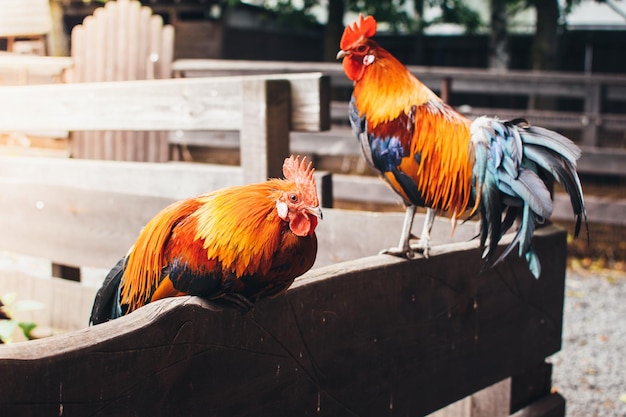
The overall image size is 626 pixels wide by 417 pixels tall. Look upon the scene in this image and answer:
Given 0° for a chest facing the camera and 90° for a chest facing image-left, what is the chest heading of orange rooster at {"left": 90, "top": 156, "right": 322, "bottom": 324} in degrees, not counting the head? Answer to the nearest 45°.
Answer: approximately 270°

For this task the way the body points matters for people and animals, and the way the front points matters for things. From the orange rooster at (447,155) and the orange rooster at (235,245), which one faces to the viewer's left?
the orange rooster at (447,155)

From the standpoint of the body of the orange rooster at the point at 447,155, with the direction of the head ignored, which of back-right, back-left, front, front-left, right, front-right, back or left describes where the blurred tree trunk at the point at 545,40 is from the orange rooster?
right

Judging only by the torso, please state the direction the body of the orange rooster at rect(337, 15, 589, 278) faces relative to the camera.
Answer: to the viewer's left

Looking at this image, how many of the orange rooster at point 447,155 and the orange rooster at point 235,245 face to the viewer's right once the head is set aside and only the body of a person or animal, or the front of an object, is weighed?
1

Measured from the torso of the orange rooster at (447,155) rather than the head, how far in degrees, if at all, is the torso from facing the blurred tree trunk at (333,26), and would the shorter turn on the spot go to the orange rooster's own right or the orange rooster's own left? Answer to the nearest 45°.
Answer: approximately 90° to the orange rooster's own right

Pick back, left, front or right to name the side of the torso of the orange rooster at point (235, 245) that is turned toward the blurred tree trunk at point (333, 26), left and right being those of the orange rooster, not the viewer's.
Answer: left

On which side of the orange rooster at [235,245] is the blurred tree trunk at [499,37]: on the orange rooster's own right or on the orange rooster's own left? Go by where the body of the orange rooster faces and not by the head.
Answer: on the orange rooster's own left

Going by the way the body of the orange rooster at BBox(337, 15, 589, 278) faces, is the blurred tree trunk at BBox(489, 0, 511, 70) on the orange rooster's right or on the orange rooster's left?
on the orange rooster's right

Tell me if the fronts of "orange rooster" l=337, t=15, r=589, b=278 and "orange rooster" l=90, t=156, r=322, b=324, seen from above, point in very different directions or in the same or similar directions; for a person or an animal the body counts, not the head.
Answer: very different directions

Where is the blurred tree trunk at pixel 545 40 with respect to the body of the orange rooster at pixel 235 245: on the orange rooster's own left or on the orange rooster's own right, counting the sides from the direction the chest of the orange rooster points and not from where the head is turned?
on the orange rooster's own left
